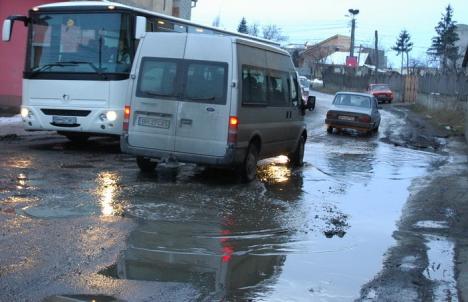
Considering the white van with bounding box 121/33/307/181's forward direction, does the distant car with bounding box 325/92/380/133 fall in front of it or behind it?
in front

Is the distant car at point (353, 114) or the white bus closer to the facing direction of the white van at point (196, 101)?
the distant car

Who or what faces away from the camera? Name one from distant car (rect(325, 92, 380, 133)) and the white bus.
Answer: the distant car

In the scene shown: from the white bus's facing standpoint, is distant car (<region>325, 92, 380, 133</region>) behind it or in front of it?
behind

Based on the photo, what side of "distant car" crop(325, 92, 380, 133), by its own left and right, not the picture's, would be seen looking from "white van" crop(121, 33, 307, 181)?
back

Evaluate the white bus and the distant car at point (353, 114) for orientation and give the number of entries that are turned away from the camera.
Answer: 1

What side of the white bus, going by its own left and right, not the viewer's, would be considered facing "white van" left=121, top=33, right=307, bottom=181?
left

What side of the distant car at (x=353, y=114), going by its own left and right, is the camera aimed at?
back

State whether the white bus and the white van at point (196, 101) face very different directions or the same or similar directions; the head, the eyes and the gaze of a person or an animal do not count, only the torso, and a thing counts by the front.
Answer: very different directions

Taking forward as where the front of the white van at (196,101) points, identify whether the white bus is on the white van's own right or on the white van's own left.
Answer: on the white van's own left

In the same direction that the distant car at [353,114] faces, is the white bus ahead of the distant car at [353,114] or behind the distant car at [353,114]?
behind

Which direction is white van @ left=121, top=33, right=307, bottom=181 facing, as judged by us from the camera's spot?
facing away from the viewer and to the right of the viewer

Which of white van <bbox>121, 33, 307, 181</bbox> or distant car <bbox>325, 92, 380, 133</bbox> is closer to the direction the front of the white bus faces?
the white van
